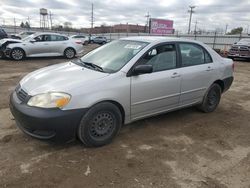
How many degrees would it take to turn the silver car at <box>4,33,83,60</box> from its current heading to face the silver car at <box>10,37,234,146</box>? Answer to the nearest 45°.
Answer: approximately 90° to its left

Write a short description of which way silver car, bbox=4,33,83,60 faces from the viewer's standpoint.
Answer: facing to the left of the viewer

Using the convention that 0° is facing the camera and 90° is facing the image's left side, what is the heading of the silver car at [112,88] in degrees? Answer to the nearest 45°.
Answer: approximately 45°

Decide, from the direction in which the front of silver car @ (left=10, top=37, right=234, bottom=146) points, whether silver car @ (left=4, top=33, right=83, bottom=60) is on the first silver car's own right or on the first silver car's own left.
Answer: on the first silver car's own right

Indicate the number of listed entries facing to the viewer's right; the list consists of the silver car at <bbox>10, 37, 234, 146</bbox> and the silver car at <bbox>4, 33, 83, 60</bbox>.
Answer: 0

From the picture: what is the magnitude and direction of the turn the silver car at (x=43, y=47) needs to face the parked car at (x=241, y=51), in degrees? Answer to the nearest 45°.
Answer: approximately 180°
